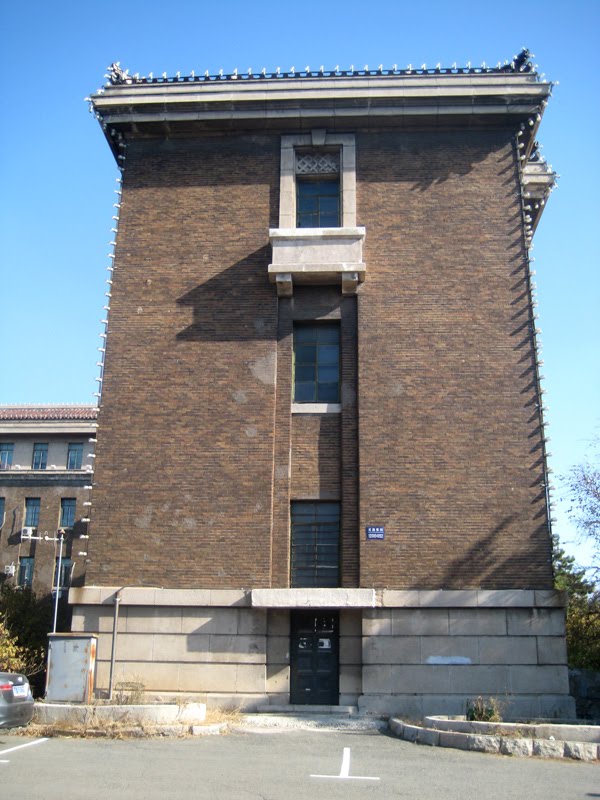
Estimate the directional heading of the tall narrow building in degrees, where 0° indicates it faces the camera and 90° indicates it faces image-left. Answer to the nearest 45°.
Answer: approximately 0°

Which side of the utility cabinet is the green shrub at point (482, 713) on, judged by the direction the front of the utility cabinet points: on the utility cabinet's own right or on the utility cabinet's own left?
on the utility cabinet's own left

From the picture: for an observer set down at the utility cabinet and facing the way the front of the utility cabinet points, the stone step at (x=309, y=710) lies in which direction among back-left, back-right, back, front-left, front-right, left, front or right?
left

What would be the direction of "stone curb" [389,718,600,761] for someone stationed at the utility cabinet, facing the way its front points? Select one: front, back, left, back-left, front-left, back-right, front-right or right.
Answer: front-left
